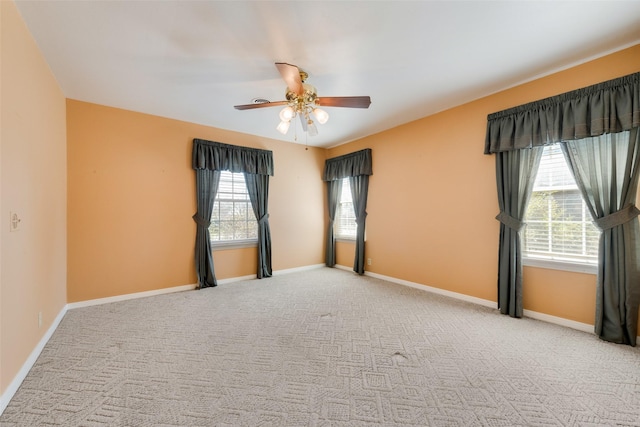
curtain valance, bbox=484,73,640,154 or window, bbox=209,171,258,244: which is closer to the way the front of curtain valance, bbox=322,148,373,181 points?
the window

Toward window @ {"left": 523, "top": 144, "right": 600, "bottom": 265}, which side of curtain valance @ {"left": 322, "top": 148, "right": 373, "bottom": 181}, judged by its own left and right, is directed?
left

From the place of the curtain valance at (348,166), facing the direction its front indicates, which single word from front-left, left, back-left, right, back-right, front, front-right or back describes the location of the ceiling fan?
front-left

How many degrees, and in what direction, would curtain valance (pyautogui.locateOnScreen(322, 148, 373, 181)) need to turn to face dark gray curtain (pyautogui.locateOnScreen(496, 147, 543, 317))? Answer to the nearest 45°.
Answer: approximately 90° to its left

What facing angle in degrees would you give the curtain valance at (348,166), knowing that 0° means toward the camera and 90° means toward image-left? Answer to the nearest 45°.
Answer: approximately 45°

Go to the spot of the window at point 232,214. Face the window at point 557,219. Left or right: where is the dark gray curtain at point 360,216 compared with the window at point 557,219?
left

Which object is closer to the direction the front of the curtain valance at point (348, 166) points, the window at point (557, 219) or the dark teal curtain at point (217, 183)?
the dark teal curtain

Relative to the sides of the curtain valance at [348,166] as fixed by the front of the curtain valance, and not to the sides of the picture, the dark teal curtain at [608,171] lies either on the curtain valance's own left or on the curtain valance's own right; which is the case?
on the curtain valance's own left

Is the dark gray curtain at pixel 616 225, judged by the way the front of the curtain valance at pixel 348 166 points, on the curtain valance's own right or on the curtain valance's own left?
on the curtain valance's own left
